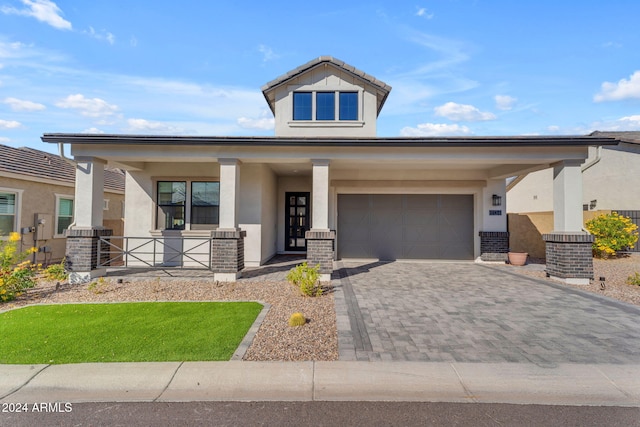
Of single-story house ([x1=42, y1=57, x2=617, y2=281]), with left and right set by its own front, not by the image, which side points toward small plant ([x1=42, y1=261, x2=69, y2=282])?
right

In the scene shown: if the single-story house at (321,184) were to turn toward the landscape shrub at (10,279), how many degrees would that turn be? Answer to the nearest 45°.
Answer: approximately 45° to its right

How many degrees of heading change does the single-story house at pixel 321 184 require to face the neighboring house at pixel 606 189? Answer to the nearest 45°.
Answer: approximately 90° to its left

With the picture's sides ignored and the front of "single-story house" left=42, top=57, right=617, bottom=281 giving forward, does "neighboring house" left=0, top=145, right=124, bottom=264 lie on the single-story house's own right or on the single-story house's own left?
on the single-story house's own right

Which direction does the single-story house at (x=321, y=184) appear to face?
toward the camera

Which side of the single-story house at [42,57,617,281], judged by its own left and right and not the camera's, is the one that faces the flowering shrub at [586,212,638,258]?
left

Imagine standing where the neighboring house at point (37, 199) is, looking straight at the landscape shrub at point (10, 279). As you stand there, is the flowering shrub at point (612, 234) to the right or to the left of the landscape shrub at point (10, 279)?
left

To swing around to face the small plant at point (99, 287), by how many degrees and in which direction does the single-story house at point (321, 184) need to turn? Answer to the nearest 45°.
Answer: approximately 45° to its right

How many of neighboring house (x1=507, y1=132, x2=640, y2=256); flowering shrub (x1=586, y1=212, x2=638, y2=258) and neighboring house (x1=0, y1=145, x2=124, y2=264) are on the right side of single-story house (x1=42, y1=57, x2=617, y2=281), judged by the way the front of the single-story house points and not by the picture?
1

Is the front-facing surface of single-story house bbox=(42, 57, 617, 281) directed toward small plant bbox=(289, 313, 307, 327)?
yes

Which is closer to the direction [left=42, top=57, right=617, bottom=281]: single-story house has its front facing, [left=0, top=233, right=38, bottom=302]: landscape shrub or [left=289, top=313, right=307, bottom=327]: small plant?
the small plant

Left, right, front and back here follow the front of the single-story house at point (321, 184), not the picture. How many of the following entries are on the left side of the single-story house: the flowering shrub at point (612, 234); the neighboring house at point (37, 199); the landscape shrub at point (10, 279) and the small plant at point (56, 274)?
1

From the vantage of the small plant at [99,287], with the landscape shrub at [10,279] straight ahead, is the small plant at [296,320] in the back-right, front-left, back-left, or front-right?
back-left
